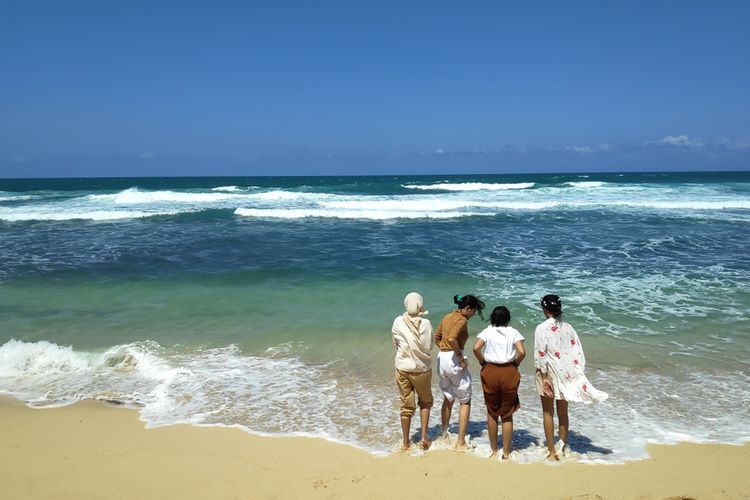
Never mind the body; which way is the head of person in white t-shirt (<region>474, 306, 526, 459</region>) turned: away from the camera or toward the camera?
away from the camera

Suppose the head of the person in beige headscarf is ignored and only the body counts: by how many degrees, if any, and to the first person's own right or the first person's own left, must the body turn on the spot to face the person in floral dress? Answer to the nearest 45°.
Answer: approximately 90° to the first person's own right

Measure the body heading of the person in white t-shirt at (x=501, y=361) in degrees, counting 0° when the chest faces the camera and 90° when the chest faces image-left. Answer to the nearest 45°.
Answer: approximately 180°

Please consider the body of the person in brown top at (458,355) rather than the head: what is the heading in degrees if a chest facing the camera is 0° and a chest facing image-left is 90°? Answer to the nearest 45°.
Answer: approximately 225°

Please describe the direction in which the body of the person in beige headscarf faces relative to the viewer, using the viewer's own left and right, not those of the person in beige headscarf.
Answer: facing away from the viewer

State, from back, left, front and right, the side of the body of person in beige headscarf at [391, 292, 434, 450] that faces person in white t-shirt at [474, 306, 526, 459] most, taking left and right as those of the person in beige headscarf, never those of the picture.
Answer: right

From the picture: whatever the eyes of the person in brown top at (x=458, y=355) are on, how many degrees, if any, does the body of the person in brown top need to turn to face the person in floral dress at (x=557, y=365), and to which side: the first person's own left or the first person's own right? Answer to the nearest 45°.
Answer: approximately 45° to the first person's own right

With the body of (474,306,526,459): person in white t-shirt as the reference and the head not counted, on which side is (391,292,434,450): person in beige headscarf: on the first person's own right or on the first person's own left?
on the first person's own left

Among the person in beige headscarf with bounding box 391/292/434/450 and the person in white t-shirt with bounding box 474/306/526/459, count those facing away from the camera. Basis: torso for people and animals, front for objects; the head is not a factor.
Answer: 2
